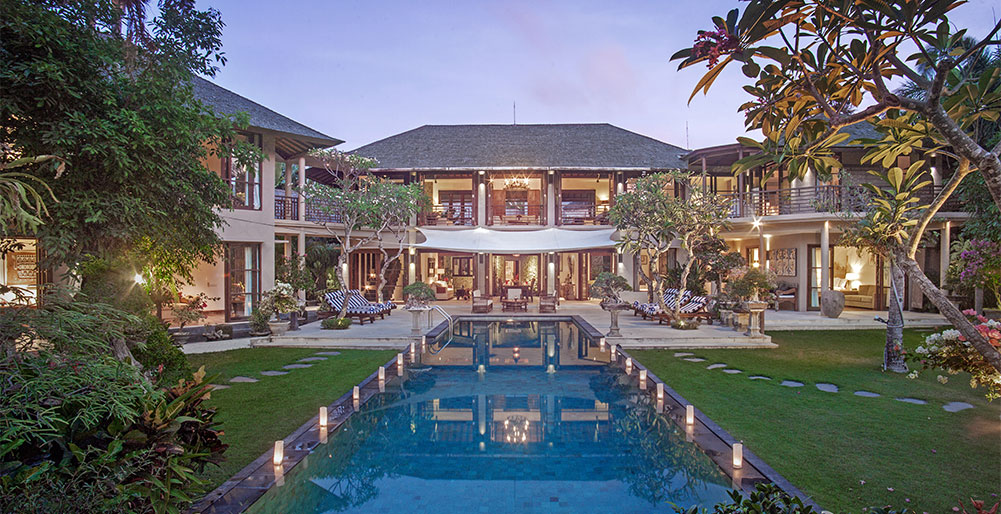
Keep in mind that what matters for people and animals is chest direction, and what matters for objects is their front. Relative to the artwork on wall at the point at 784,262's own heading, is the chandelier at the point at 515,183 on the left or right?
on its right

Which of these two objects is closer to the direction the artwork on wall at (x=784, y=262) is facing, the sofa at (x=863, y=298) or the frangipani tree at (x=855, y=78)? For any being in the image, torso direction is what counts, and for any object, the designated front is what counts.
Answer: the frangipani tree

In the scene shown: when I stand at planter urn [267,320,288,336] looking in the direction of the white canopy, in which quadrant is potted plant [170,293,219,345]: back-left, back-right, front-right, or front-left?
back-left

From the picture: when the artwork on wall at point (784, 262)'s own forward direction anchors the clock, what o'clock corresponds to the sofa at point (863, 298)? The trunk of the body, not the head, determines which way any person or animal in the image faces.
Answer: The sofa is roughly at 8 o'clock from the artwork on wall.

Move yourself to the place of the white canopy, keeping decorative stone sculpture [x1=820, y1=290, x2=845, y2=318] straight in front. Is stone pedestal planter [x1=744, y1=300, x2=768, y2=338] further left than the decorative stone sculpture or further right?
right

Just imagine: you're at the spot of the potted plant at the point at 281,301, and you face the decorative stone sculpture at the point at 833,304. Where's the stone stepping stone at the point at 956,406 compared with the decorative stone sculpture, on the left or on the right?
right

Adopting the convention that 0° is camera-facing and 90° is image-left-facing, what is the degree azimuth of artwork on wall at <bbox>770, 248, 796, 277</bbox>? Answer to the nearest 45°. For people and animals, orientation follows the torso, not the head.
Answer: approximately 0°
